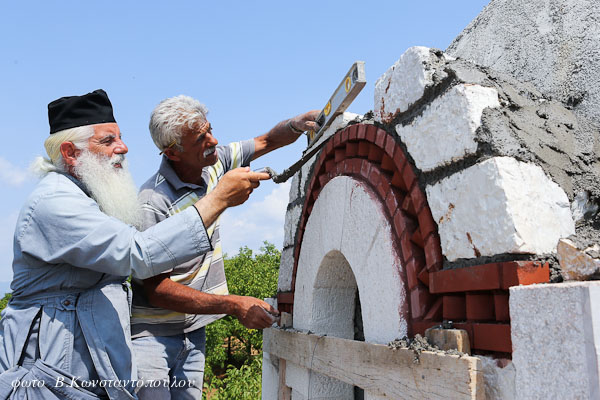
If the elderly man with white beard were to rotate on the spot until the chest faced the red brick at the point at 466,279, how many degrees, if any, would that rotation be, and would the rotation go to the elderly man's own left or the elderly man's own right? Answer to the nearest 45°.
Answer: approximately 45° to the elderly man's own right

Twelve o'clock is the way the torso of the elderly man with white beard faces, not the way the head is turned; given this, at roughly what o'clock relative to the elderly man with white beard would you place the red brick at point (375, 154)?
The red brick is roughly at 12 o'clock from the elderly man with white beard.

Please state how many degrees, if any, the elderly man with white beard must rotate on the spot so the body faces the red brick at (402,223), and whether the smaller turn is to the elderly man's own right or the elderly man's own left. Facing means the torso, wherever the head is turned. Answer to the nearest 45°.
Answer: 0° — they already face it

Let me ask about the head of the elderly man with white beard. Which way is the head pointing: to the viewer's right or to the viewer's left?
to the viewer's right

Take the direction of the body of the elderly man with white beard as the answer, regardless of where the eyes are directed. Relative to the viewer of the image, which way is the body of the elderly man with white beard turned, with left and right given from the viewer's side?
facing to the right of the viewer

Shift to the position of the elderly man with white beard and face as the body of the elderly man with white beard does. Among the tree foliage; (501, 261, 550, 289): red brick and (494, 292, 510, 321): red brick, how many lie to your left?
1

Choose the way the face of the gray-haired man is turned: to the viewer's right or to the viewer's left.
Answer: to the viewer's right

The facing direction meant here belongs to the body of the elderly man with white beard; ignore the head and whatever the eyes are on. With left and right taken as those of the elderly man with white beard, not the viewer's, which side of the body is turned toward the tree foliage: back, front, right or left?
left

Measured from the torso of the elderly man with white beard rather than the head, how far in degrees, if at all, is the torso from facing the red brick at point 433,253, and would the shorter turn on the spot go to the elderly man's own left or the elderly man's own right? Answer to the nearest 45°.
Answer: approximately 45° to the elderly man's own right
